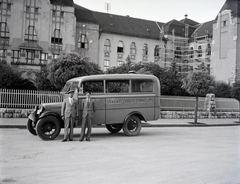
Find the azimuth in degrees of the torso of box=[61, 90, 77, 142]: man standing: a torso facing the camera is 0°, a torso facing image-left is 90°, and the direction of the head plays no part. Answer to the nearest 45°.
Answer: approximately 0°

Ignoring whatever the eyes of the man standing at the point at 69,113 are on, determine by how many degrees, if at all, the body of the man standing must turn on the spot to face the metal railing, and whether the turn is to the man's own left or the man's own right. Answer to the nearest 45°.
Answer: approximately 180°

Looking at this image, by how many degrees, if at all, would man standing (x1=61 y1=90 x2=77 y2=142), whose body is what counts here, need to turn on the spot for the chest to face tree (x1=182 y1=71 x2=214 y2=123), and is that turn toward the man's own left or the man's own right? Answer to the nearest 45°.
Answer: approximately 135° to the man's own left

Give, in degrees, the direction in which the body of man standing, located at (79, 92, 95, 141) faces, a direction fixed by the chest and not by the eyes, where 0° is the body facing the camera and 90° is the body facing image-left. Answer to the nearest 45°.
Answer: approximately 0°

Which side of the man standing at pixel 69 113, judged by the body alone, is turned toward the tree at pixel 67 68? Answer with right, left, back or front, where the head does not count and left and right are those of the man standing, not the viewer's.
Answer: back

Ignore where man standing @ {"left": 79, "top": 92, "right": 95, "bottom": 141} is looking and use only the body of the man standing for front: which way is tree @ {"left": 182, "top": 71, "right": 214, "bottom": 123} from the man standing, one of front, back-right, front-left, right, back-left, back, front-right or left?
back-left

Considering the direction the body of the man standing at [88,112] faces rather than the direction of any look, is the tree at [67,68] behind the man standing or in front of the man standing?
behind

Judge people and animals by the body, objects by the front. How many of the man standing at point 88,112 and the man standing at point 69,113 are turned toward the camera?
2

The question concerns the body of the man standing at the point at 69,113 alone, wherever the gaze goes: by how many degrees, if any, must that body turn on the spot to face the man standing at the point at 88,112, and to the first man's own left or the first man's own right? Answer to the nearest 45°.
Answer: approximately 90° to the first man's own left

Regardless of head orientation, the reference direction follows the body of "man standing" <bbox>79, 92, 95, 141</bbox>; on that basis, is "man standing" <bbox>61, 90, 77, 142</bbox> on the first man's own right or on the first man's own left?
on the first man's own right
